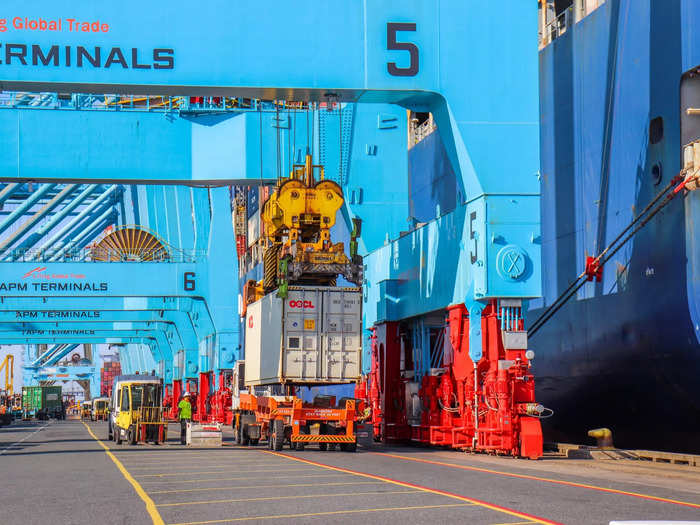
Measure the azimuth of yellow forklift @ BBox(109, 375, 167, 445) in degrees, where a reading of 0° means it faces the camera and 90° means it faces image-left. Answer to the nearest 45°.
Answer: approximately 315°

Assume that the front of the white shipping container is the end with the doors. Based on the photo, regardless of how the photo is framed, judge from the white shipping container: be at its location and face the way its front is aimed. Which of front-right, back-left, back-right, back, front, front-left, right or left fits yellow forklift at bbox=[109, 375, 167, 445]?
back-right

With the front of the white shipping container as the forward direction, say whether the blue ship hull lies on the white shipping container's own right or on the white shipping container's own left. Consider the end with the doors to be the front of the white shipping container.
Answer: on the white shipping container's own left

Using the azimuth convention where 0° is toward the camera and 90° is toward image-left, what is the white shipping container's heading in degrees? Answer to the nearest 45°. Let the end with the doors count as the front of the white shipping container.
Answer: approximately 0°
